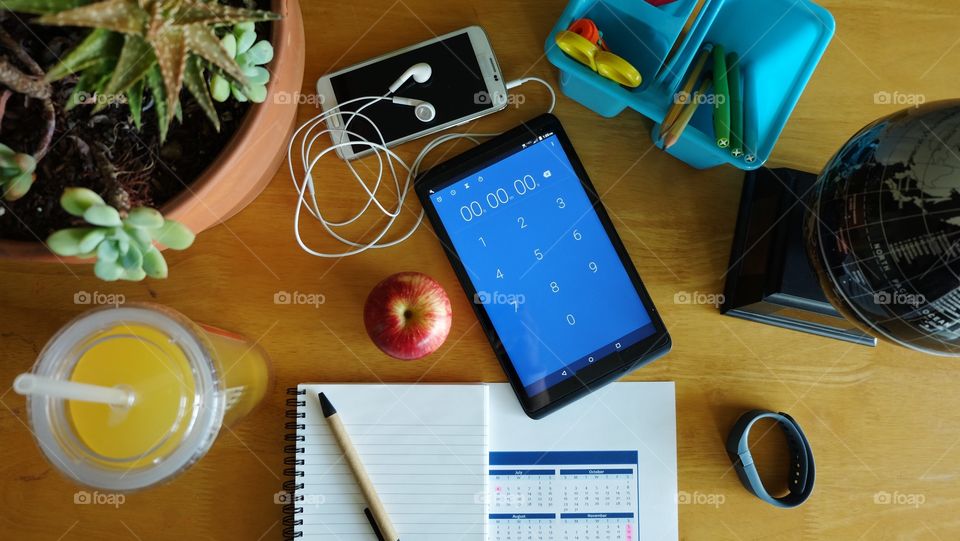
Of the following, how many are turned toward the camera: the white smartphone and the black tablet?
2

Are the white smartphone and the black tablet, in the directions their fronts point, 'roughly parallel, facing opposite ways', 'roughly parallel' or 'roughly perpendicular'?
roughly parallel

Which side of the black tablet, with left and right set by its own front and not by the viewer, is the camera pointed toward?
front

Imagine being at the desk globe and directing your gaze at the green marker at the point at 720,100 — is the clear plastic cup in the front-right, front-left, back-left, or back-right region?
front-left
